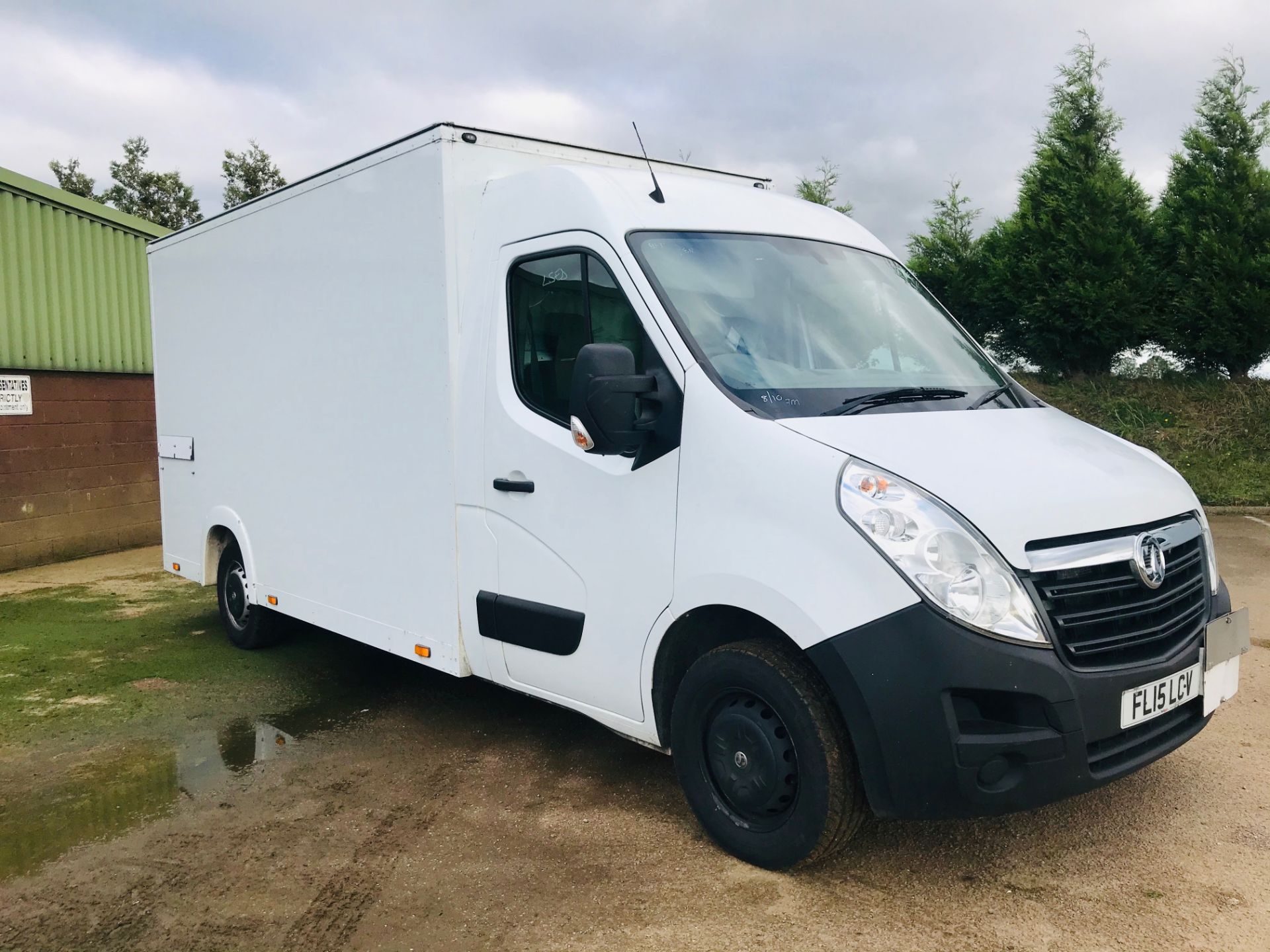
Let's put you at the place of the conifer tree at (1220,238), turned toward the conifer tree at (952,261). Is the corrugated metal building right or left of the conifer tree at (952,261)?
left

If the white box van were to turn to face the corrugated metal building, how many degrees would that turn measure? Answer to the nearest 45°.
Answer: approximately 180°

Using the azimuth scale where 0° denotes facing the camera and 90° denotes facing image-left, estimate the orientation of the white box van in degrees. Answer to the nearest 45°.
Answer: approximately 315°

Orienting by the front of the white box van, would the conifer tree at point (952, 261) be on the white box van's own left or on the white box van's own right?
on the white box van's own left

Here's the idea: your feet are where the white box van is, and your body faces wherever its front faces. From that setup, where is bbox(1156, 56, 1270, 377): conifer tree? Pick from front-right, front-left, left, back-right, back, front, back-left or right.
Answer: left

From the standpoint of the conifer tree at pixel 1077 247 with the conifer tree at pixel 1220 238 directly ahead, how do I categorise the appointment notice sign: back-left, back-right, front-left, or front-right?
back-right

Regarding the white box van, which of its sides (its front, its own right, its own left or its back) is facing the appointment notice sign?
back

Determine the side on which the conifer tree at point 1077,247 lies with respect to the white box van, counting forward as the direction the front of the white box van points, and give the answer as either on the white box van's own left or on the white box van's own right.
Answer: on the white box van's own left
